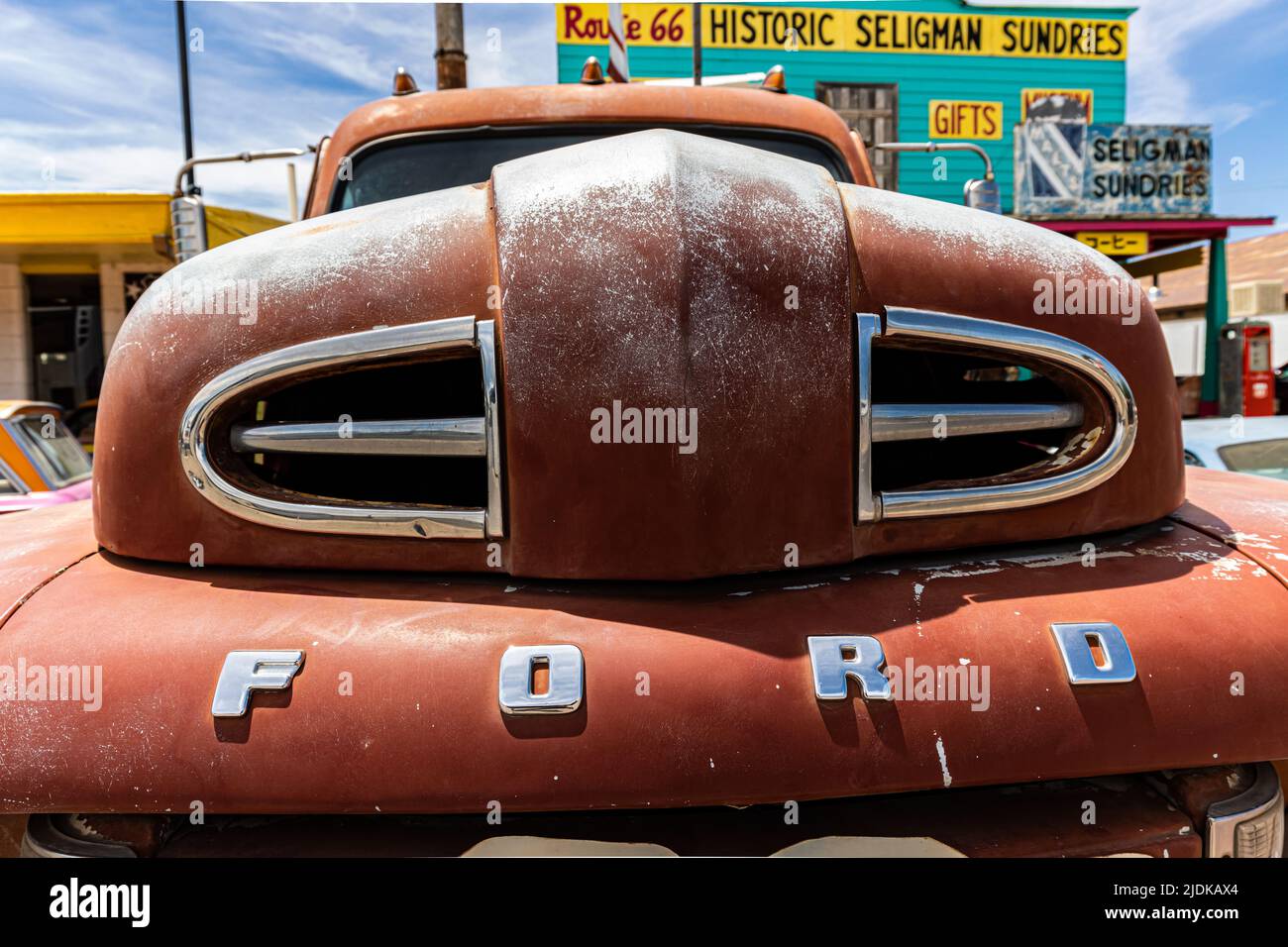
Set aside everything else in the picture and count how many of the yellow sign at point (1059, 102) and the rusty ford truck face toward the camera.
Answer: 2

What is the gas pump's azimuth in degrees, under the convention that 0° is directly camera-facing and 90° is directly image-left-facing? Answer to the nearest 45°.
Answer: approximately 315°

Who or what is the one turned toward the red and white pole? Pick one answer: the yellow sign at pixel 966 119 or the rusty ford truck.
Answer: the yellow sign

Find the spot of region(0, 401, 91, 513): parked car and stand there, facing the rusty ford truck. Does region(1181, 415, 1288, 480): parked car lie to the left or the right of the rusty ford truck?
left

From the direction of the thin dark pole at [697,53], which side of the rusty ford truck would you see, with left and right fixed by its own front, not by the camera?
back

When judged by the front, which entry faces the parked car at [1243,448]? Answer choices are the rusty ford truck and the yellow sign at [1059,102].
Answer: the yellow sign
